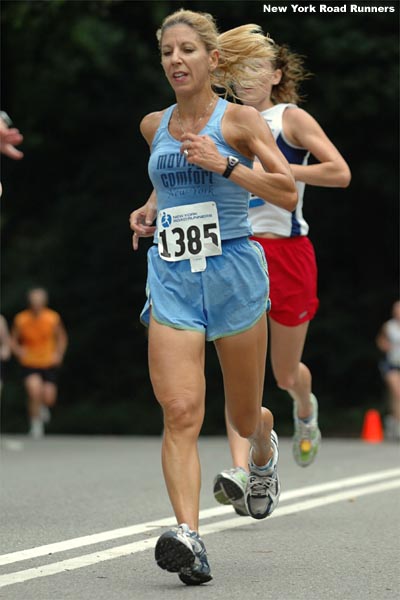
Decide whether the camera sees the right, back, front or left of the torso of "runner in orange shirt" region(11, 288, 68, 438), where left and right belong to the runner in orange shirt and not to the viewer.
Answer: front

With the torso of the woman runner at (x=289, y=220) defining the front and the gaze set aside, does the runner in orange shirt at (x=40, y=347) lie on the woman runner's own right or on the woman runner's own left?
on the woman runner's own right

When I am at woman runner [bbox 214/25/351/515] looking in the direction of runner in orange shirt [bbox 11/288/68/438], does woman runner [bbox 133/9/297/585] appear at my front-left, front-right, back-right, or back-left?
back-left

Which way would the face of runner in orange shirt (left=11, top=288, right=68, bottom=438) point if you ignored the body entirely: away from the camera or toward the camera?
toward the camera

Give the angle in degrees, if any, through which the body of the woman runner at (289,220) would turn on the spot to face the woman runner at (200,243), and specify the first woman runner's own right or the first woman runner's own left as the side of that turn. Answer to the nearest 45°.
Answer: approximately 45° to the first woman runner's own left

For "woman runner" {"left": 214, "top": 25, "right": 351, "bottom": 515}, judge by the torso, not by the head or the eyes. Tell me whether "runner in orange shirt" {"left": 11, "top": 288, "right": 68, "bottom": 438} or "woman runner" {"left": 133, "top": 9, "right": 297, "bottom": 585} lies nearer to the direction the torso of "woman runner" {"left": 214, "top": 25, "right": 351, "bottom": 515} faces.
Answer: the woman runner

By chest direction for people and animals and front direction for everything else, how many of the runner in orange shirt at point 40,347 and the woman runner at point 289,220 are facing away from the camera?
0

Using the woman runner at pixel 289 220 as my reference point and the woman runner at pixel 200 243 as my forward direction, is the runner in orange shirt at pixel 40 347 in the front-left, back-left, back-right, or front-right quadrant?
back-right

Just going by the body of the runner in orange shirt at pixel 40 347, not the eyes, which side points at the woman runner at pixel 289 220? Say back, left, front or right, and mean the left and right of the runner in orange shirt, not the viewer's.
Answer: front

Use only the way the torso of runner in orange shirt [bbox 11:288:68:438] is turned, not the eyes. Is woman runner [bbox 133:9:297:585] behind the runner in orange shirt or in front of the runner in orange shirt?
in front

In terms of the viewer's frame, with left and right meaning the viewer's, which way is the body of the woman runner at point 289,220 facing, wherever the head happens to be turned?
facing the viewer and to the left of the viewer
